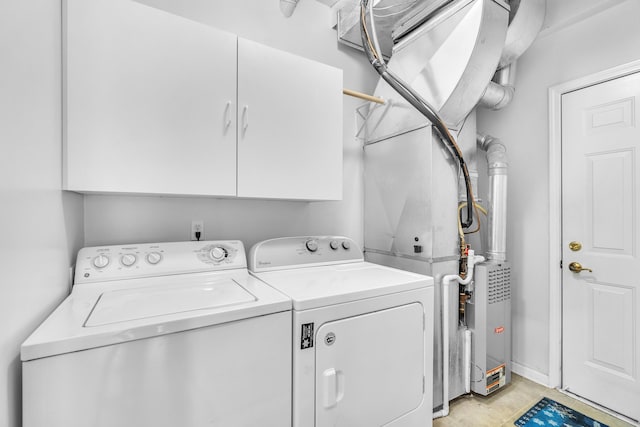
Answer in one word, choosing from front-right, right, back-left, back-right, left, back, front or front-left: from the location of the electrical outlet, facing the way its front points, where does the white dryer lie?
front-left

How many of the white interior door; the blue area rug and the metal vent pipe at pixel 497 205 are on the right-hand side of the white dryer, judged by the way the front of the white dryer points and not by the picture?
0

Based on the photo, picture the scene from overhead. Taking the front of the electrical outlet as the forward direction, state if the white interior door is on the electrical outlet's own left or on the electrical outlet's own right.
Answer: on the electrical outlet's own left

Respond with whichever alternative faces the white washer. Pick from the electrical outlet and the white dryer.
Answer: the electrical outlet

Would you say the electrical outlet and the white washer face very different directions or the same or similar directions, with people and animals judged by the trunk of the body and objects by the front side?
same or similar directions

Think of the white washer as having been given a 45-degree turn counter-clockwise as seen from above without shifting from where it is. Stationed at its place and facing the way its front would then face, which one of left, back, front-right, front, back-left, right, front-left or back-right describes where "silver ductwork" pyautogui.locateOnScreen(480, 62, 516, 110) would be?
front-left

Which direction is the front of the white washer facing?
toward the camera

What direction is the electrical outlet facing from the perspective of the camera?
toward the camera

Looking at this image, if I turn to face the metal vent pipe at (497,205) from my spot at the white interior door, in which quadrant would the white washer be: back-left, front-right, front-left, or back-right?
front-left

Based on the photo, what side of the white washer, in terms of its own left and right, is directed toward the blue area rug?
left

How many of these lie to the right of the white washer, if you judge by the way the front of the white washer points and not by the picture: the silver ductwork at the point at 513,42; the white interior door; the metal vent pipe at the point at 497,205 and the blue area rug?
0

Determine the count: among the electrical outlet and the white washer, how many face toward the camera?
2

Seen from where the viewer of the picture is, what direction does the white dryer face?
facing the viewer and to the right of the viewer

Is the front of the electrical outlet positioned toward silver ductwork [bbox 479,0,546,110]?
no

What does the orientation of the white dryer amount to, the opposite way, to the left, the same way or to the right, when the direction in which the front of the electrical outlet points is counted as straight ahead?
the same way

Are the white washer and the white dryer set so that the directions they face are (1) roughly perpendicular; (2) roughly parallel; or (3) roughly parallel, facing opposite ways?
roughly parallel
